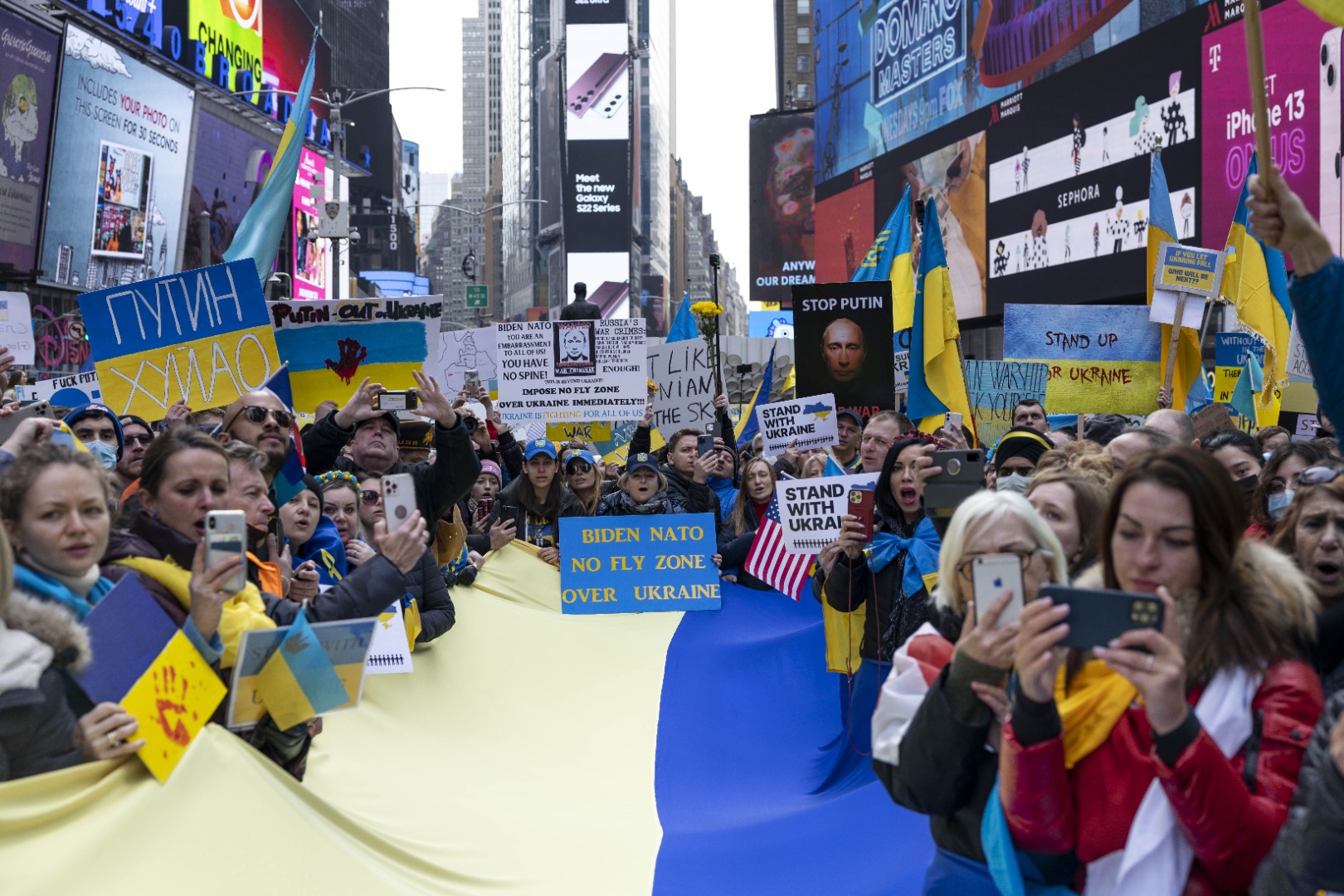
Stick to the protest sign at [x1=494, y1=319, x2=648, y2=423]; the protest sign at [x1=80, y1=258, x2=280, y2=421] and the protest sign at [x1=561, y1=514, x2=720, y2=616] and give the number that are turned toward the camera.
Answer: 3

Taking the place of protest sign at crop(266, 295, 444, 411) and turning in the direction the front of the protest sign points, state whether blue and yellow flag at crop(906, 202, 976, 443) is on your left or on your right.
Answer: on your left

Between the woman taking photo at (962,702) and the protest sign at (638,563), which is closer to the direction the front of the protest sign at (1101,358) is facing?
the woman taking photo

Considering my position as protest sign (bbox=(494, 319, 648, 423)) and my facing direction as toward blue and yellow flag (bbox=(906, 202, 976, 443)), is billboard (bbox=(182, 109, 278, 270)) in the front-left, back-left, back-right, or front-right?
back-left

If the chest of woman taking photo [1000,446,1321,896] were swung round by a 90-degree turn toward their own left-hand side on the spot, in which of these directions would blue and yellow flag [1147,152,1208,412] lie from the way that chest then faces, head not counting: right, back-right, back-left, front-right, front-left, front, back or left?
back-left

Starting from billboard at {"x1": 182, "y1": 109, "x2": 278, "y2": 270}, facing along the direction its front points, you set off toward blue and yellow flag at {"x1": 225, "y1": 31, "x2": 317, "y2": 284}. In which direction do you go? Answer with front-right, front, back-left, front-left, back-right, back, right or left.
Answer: front-right

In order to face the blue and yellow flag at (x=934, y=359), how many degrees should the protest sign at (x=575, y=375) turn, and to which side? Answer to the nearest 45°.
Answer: approximately 45° to its left

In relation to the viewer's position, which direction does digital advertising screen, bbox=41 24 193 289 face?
facing the viewer and to the right of the viewer

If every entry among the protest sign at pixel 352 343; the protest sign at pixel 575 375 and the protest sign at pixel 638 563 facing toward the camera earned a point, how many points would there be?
3
